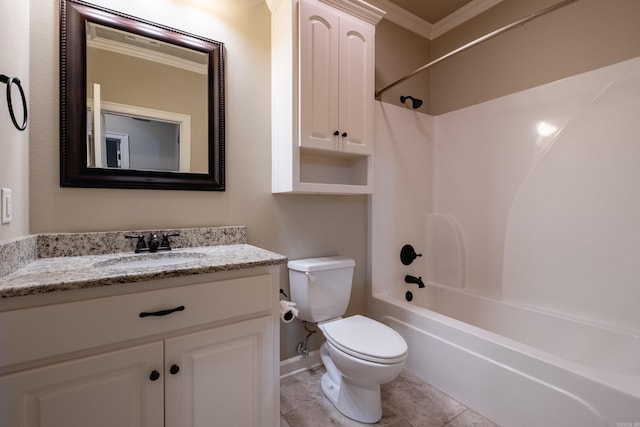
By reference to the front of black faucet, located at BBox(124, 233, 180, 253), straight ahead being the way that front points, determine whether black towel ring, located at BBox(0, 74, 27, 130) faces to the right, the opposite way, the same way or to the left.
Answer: to the left

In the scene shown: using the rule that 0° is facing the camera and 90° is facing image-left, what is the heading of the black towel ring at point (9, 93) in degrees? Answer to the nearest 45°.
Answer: approximately 270°

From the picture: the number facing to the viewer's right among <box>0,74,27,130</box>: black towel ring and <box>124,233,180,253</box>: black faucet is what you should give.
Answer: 1

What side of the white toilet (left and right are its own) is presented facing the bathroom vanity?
right

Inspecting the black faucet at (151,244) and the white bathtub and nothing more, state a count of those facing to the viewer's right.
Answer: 0

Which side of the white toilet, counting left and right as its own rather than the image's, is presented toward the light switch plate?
right

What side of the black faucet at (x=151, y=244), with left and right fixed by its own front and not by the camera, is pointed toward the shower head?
left

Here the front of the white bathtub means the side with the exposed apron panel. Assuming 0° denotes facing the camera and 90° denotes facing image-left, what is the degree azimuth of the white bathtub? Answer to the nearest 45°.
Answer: approximately 45°

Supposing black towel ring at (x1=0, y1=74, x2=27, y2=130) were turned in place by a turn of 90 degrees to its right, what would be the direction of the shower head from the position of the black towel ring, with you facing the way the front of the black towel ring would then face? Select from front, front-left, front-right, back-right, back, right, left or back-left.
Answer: left

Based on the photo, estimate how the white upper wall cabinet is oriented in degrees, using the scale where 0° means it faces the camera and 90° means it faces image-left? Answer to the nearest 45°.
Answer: approximately 315°

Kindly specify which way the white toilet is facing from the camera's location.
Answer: facing the viewer and to the right of the viewer
